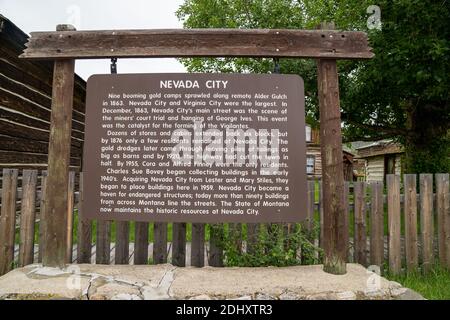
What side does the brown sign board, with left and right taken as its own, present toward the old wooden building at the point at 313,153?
back

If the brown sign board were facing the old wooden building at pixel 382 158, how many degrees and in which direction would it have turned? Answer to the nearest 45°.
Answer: approximately 135° to its left

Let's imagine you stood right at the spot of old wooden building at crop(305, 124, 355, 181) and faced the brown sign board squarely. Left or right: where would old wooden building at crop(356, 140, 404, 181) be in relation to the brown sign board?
left

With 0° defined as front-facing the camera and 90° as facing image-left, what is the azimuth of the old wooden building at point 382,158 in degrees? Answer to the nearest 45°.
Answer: approximately 0°

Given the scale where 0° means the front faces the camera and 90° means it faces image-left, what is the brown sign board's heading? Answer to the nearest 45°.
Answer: approximately 0°
